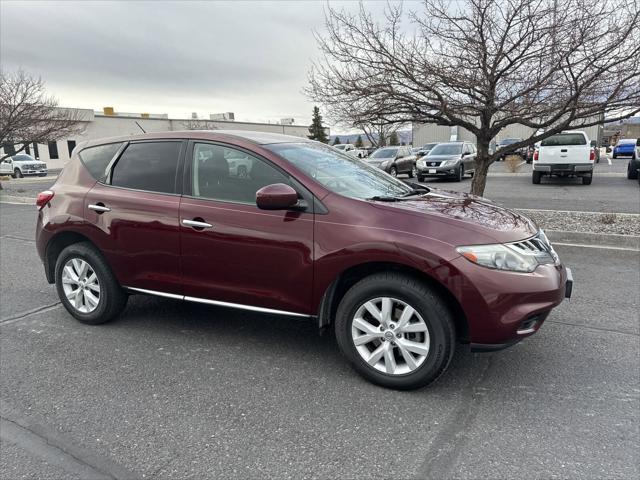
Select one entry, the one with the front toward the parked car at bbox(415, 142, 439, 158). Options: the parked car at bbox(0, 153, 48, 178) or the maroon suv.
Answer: the parked car at bbox(0, 153, 48, 178)

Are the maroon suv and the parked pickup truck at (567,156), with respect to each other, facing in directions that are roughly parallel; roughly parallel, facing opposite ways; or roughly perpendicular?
roughly perpendicular

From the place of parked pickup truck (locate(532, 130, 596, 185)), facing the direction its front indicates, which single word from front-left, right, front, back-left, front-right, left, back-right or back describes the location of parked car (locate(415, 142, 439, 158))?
front-left

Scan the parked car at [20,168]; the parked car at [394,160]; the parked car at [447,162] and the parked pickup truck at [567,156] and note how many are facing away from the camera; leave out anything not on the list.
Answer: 1

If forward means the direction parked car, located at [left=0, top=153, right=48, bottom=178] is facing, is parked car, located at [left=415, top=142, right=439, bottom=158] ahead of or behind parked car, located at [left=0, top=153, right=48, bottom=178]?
ahead

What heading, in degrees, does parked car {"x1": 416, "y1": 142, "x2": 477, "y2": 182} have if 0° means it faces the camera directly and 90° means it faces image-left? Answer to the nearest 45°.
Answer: approximately 45°

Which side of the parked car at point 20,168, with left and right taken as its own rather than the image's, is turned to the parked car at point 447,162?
front

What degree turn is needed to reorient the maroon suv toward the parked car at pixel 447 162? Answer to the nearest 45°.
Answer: approximately 135° to its left

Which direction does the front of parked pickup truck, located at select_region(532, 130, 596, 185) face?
away from the camera

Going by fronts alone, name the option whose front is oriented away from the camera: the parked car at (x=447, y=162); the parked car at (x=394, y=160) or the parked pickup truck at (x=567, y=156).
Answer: the parked pickup truck at (x=567, y=156)

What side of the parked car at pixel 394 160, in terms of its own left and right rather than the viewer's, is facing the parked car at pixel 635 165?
left

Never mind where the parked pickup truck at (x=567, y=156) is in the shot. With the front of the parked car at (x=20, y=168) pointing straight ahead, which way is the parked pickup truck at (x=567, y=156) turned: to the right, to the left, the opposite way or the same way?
to the left

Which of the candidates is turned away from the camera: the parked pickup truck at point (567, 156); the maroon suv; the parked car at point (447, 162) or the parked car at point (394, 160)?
the parked pickup truck at point (567, 156)

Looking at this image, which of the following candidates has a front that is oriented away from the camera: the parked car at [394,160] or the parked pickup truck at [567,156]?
the parked pickup truck at [567,156]

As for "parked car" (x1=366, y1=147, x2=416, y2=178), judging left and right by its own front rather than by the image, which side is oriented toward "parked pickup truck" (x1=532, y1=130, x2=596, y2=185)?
left

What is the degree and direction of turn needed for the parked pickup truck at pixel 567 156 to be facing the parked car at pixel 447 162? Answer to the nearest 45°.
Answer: approximately 90° to its left

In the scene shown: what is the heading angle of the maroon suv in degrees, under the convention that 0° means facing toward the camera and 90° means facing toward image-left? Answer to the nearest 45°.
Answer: approximately 315°
